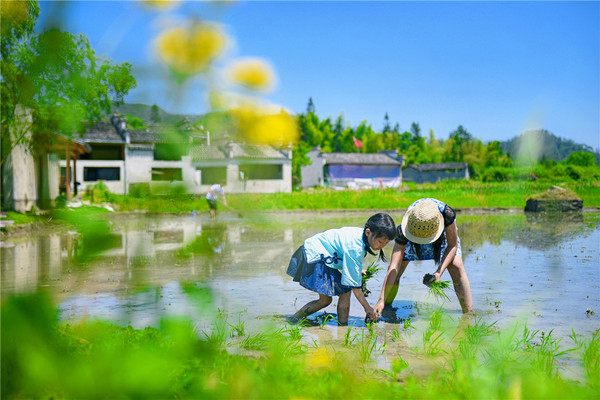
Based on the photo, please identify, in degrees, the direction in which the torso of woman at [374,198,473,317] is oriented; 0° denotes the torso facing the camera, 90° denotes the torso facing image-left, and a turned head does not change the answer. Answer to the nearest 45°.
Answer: approximately 0°

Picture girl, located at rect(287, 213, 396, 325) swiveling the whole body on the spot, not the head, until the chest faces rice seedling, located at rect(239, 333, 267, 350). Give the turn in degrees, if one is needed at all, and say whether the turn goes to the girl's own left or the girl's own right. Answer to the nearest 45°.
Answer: approximately 135° to the girl's own right

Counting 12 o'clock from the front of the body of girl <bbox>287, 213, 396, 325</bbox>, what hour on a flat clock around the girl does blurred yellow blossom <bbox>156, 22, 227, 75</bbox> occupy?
The blurred yellow blossom is roughly at 3 o'clock from the girl.

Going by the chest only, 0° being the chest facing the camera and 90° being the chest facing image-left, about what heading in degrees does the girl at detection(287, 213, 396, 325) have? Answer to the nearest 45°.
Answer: approximately 270°

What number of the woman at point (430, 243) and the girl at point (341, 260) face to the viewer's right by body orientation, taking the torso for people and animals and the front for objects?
1

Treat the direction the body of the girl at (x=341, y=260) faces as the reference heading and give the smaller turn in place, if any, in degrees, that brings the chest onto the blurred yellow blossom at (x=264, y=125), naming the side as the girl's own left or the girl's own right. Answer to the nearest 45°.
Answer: approximately 90° to the girl's own right

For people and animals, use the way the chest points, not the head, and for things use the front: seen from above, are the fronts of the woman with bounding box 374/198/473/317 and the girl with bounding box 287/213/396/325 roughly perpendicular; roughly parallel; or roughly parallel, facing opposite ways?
roughly perpendicular
